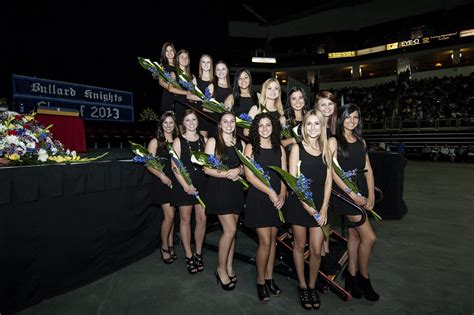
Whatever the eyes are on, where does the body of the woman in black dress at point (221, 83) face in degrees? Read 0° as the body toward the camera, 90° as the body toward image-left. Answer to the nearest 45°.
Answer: approximately 0°

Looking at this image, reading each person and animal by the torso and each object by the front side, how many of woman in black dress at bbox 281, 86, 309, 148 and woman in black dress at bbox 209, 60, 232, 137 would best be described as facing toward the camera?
2
